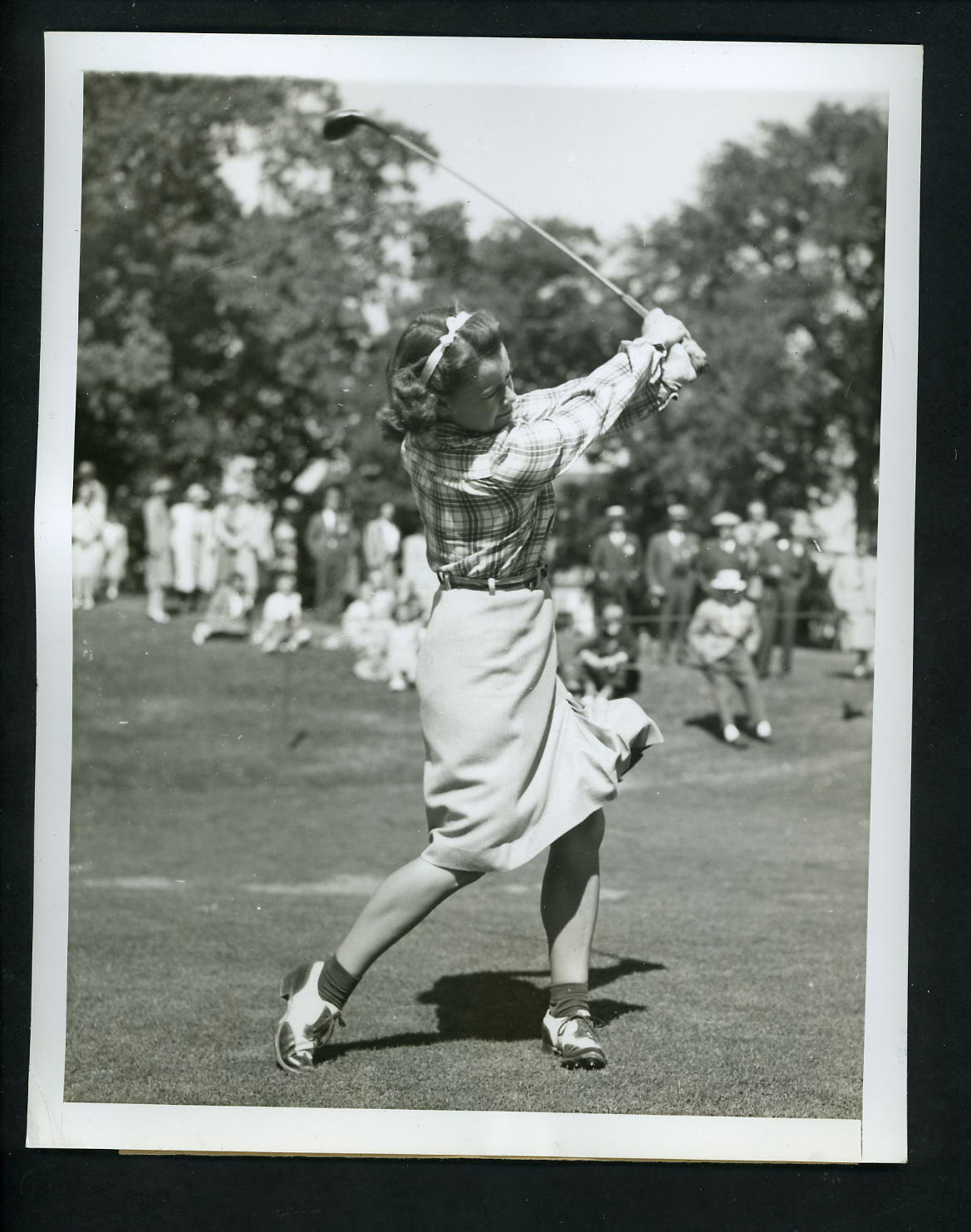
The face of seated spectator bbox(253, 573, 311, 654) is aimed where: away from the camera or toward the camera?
toward the camera

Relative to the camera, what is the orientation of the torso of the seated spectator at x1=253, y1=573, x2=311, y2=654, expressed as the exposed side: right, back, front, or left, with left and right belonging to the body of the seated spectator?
front
